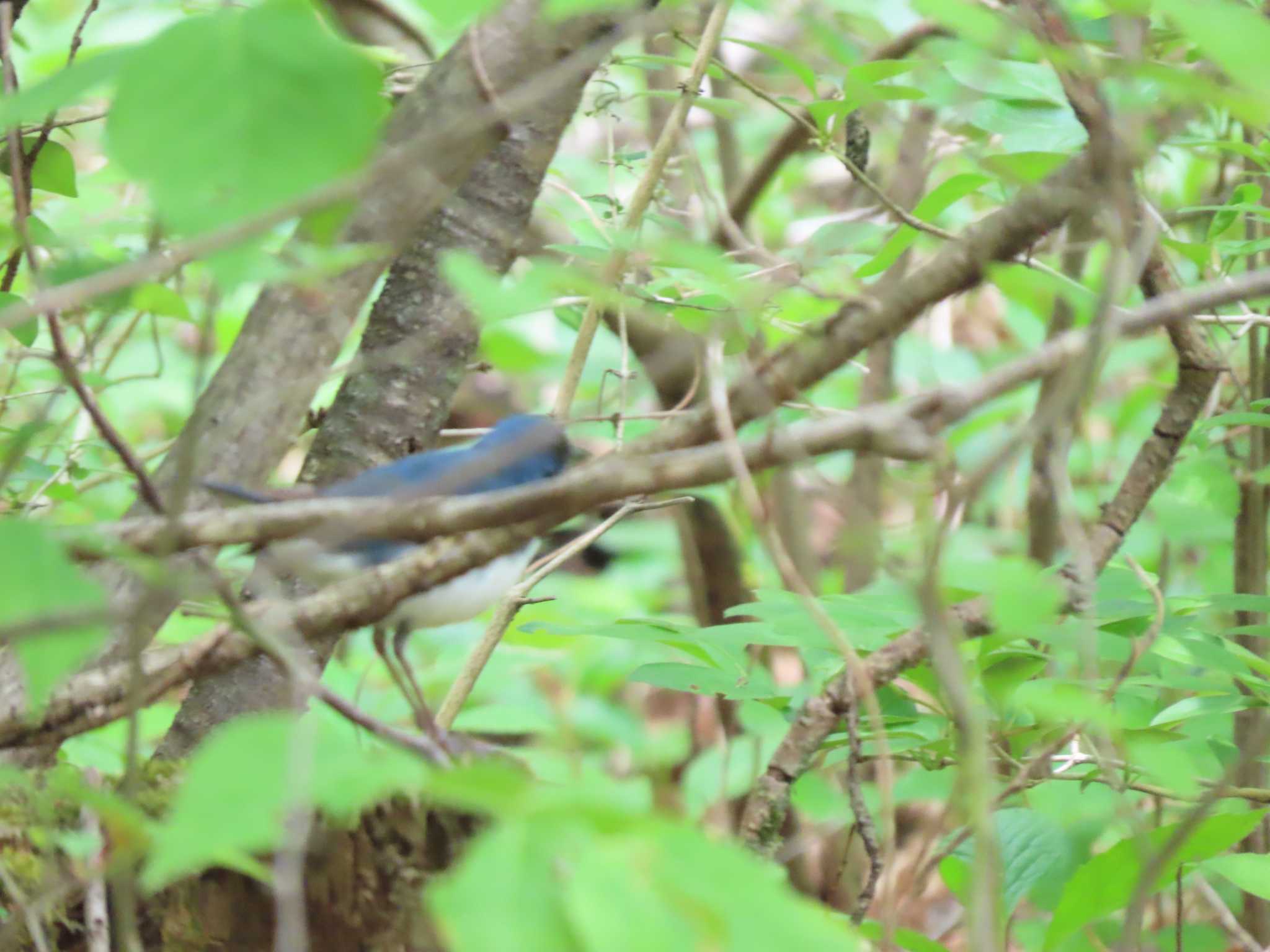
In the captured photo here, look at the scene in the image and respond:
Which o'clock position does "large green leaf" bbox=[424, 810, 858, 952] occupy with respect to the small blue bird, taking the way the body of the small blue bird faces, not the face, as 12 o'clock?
The large green leaf is roughly at 3 o'clock from the small blue bird.

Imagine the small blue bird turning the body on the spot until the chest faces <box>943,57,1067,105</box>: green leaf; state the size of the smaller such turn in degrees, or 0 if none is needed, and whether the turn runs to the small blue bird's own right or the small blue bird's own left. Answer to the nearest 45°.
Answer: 0° — it already faces it

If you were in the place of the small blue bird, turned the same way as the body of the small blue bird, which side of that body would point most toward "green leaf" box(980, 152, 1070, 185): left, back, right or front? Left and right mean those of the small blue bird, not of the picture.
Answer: front

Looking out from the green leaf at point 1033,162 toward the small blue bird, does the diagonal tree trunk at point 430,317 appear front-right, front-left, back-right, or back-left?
front-right

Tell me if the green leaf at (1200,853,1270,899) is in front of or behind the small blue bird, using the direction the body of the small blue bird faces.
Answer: in front

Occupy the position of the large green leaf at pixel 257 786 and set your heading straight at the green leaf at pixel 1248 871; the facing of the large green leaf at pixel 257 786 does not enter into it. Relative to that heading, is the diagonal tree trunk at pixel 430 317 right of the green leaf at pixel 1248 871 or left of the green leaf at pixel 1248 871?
left

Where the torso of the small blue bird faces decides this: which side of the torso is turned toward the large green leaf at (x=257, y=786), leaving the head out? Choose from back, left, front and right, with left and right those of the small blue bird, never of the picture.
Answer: right

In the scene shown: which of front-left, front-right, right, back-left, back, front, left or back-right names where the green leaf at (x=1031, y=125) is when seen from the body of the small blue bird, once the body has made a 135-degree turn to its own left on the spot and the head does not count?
back-right

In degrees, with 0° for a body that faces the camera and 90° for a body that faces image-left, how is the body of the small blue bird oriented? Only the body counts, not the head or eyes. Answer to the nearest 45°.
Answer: approximately 270°

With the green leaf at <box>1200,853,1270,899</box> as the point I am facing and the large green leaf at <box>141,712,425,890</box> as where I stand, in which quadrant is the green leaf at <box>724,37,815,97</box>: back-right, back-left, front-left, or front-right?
front-left

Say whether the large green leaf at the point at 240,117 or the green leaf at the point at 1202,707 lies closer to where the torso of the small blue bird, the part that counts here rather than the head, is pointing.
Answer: the green leaf

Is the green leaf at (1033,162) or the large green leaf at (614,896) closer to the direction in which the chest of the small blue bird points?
the green leaf
